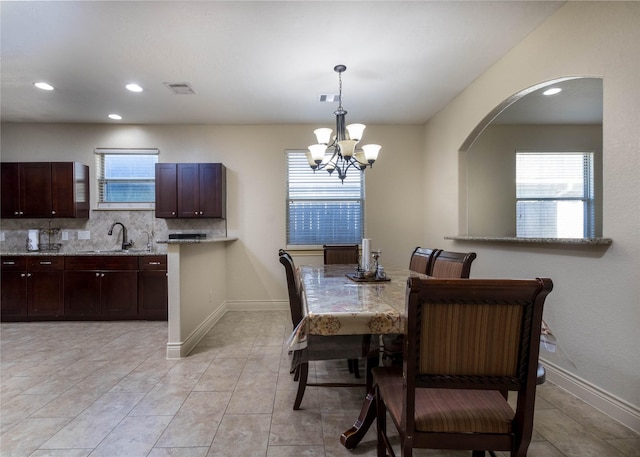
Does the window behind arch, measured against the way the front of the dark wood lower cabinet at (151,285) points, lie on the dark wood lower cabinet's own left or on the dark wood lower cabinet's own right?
on the dark wood lower cabinet's own left

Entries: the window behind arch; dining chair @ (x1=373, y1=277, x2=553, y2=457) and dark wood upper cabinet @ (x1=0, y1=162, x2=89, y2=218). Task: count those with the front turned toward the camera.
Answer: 2

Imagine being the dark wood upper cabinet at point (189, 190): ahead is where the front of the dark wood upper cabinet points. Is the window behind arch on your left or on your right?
on your left

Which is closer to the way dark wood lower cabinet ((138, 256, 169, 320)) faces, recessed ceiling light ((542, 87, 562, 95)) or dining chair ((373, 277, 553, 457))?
the dining chair
